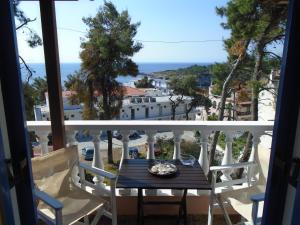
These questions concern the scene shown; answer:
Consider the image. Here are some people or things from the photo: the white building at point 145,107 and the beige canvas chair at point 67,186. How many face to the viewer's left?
0

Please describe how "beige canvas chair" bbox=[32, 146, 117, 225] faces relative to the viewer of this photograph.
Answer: facing the viewer and to the right of the viewer

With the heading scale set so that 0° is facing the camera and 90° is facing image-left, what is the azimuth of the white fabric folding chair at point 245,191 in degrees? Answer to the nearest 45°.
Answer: approximately 90°

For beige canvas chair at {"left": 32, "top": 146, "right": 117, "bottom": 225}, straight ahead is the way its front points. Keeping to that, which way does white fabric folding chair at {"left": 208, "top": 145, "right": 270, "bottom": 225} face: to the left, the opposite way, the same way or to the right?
the opposite way

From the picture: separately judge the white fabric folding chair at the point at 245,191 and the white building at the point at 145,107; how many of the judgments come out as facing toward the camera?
1

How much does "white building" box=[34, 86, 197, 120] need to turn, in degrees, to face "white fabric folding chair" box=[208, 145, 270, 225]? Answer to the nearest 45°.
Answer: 0° — it already faces it

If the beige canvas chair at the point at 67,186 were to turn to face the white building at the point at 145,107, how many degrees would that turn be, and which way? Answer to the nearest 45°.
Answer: approximately 90° to its left
